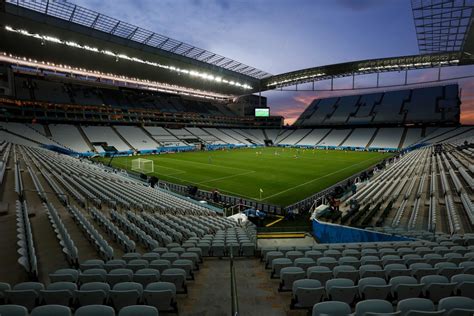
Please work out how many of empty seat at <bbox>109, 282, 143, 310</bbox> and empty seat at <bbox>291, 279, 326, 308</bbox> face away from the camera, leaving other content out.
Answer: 2

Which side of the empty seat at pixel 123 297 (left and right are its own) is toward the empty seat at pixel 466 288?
right

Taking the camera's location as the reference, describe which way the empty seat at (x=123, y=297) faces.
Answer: facing away from the viewer

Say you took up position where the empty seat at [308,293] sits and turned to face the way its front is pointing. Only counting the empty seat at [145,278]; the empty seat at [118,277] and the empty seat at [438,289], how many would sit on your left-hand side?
2

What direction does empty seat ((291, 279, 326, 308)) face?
away from the camera

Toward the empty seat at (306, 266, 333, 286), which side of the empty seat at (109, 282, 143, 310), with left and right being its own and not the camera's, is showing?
right
